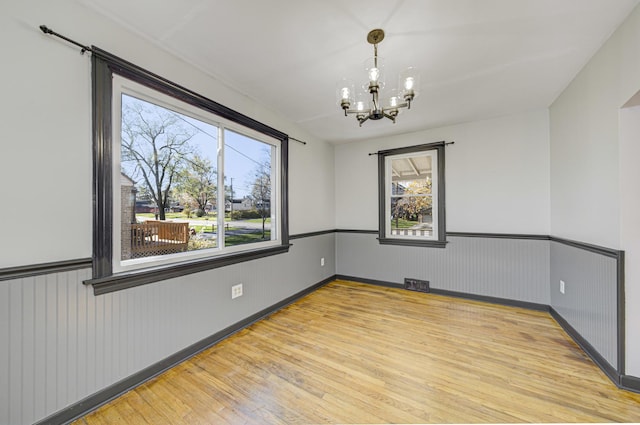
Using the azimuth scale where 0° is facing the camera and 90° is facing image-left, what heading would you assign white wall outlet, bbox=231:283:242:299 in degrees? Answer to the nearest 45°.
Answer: approximately 315°

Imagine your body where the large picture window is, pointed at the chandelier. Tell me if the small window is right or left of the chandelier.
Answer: left

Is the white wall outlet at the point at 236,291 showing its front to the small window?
no
